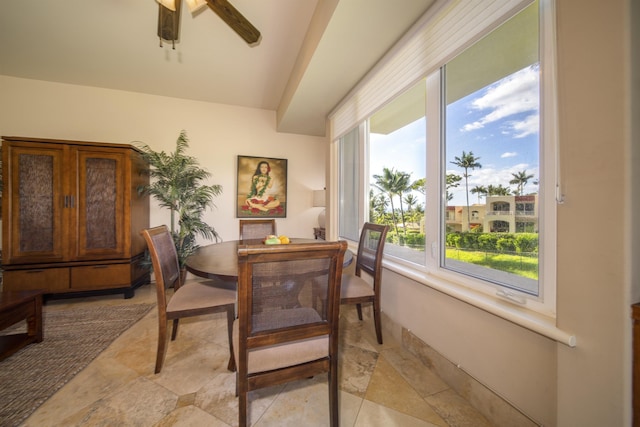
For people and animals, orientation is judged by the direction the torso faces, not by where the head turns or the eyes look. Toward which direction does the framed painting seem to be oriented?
toward the camera

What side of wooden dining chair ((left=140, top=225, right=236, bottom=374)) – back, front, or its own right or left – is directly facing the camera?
right

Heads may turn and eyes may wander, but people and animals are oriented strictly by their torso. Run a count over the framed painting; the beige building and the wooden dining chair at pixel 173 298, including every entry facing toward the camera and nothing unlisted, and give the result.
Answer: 2

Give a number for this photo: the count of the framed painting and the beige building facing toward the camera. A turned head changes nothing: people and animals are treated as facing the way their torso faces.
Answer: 2

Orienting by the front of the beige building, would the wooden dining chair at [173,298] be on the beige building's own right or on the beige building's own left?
on the beige building's own right

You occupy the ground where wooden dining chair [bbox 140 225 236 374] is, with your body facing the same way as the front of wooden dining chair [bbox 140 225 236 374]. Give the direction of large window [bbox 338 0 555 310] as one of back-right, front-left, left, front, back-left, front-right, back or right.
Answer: front-right

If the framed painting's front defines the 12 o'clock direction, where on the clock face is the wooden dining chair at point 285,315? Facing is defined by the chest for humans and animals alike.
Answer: The wooden dining chair is roughly at 12 o'clock from the framed painting.
